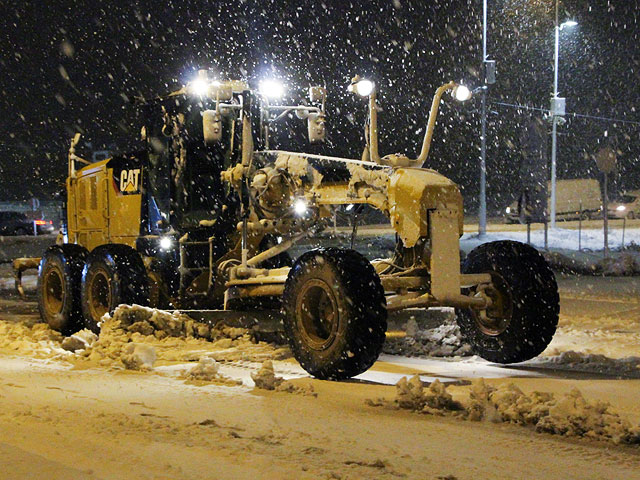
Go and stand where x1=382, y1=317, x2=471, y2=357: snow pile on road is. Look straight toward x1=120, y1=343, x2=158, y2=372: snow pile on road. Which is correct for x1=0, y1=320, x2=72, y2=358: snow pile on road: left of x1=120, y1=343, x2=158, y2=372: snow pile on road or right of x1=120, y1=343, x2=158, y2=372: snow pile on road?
right

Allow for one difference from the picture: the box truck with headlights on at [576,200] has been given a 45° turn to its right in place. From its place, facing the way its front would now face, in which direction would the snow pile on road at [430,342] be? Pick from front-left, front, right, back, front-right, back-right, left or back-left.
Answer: back-left

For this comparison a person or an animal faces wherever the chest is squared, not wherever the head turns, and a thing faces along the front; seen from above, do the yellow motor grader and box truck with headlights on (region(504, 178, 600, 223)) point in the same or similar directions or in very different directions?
very different directions

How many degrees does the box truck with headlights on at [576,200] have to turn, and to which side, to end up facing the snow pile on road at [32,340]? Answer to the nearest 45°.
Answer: approximately 90° to its left

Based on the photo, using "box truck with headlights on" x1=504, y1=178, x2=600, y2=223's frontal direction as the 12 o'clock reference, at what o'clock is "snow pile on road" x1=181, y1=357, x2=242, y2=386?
The snow pile on road is roughly at 9 o'clock from the box truck with headlights on.

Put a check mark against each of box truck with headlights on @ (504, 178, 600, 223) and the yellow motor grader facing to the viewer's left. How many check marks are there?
1

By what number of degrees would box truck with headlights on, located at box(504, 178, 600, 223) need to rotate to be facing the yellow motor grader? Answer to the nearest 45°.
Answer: approximately 90° to its left

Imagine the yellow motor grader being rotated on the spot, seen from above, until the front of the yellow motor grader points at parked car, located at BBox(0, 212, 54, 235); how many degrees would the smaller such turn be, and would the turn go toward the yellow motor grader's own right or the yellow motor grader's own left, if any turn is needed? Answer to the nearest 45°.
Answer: approximately 135° to the yellow motor grader's own left

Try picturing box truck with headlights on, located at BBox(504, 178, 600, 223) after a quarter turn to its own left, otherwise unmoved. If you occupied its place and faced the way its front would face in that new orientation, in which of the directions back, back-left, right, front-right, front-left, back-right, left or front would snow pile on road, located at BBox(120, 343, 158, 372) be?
front

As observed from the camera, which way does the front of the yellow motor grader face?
facing the viewer and to the right of the viewer

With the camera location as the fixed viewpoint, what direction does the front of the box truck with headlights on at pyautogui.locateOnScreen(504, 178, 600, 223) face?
facing to the left of the viewer
